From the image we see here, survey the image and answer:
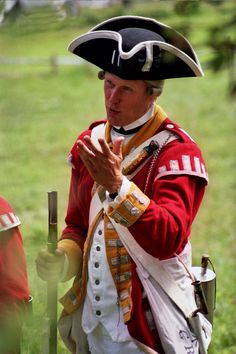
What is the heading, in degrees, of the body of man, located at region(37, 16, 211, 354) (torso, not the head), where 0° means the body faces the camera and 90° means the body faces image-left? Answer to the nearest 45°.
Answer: approximately 45°

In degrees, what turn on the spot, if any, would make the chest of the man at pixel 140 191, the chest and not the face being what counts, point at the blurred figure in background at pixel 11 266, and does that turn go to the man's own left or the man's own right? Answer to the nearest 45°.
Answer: approximately 45° to the man's own right
